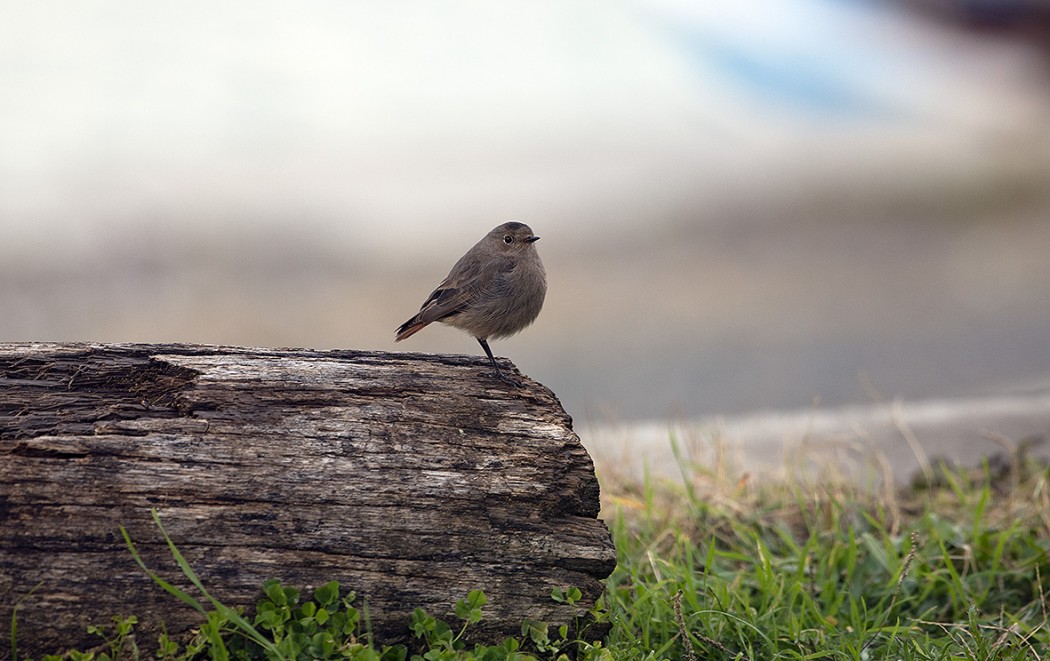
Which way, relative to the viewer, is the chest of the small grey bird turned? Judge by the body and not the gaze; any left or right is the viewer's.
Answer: facing to the right of the viewer
